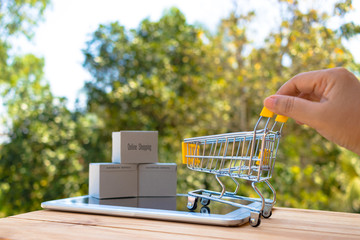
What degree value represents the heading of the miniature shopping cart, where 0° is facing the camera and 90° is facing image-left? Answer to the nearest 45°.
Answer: approximately 135°
